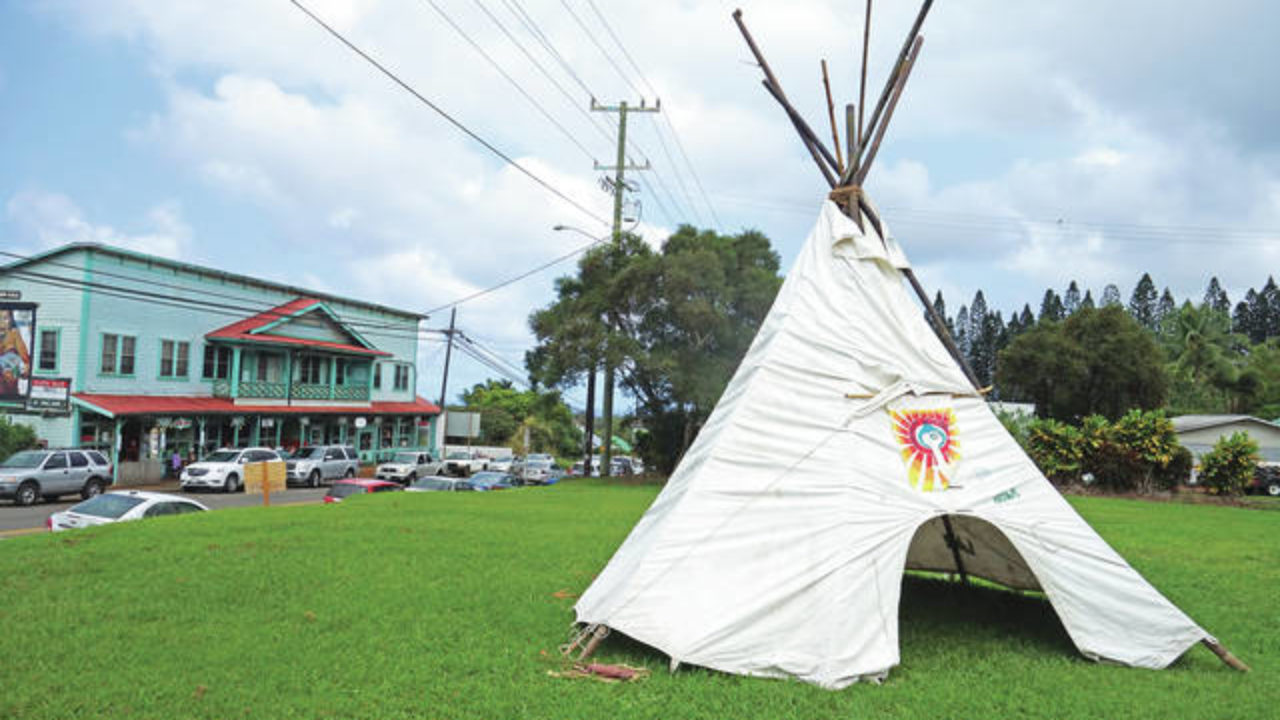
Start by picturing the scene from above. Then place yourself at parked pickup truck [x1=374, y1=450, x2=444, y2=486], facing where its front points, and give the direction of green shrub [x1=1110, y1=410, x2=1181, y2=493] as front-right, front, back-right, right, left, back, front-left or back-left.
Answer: left

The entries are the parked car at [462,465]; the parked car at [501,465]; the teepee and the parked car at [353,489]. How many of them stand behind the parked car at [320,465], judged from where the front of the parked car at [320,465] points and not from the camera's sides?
2

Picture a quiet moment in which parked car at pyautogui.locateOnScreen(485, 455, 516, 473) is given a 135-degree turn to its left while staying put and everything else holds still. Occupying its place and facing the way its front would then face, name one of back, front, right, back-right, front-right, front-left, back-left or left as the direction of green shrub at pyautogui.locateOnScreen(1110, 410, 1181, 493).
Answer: front-right

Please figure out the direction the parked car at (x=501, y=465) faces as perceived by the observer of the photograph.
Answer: facing the viewer and to the left of the viewer

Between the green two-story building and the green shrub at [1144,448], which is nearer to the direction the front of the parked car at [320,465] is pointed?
the green two-story building

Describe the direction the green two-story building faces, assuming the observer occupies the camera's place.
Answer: facing the viewer and to the right of the viewer

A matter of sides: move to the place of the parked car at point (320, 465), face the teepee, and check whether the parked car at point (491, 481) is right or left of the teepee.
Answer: left

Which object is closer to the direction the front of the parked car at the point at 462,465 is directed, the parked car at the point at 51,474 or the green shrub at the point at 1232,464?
the parked car

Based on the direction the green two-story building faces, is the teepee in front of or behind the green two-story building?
in front
